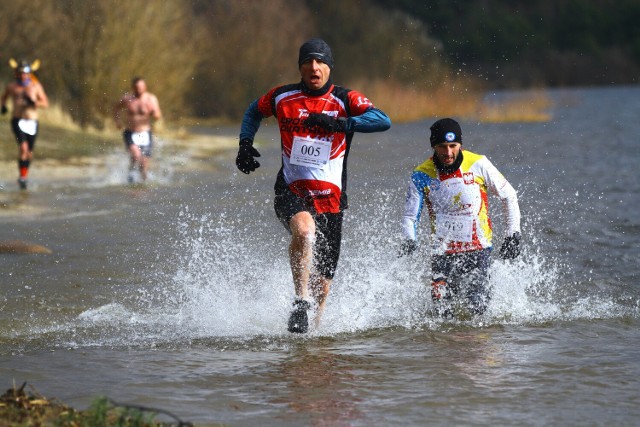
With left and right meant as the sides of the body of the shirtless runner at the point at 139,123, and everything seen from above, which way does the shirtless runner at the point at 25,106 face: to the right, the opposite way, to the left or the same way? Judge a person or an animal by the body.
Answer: the same way

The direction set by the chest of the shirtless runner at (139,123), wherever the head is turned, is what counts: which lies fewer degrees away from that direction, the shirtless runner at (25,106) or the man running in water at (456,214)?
the man running in water

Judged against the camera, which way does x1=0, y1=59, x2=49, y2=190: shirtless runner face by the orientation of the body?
toward the camera

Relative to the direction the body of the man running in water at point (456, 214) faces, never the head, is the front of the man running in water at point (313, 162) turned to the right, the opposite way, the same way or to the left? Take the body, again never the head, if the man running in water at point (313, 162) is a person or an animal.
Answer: the same way

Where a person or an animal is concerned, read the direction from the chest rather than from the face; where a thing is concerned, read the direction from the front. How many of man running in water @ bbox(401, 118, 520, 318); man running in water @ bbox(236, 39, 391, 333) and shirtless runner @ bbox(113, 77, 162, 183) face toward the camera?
3

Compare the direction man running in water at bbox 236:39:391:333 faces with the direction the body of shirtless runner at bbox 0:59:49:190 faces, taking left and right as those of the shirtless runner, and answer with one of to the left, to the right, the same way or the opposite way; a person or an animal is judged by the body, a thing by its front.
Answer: the same way

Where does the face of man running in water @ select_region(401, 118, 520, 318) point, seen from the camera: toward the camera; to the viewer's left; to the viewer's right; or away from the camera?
toward the camera

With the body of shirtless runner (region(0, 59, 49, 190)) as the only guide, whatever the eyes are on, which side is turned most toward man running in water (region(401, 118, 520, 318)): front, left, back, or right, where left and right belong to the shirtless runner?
front

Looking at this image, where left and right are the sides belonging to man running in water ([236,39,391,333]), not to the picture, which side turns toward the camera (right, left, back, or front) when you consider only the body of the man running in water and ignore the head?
front

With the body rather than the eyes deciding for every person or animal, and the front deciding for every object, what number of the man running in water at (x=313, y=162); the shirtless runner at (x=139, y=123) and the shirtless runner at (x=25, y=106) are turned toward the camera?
3

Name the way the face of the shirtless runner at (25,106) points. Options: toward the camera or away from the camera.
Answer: toward the camera

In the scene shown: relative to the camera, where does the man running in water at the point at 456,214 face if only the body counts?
toward the camera

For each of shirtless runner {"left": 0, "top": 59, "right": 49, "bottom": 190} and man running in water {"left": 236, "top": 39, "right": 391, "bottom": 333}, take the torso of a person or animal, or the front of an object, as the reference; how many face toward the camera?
2

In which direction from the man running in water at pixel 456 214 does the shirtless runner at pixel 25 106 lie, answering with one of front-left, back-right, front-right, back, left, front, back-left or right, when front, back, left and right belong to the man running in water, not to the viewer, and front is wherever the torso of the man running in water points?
back-right
